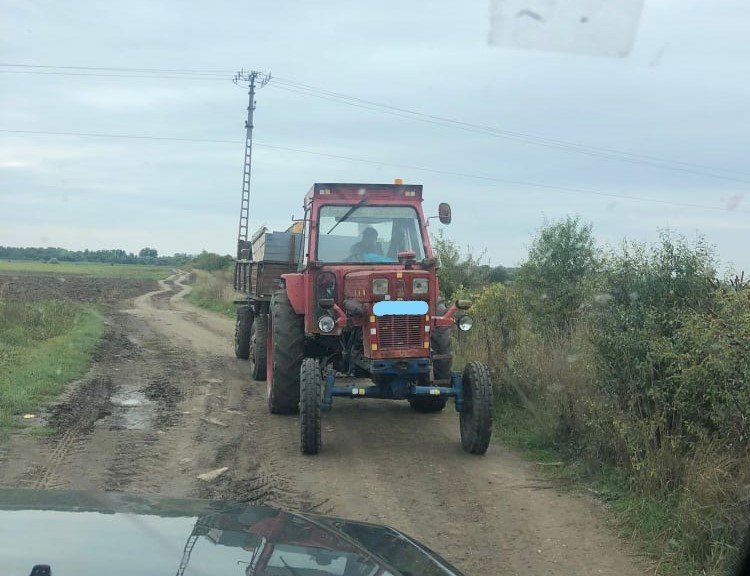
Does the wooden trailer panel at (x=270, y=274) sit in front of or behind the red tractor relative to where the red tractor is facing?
behind

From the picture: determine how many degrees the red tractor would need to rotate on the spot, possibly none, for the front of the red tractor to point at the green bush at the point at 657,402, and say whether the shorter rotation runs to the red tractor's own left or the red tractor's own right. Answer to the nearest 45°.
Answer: approximately 45° to the red tractor's own left

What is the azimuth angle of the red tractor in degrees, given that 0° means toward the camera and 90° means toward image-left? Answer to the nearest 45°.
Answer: approximately 0°

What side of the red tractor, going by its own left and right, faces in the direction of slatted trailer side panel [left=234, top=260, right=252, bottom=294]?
back

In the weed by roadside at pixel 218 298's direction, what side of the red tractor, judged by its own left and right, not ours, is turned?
back

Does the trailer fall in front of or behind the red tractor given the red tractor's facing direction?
behind

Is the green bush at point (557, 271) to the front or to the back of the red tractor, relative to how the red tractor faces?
to the back
